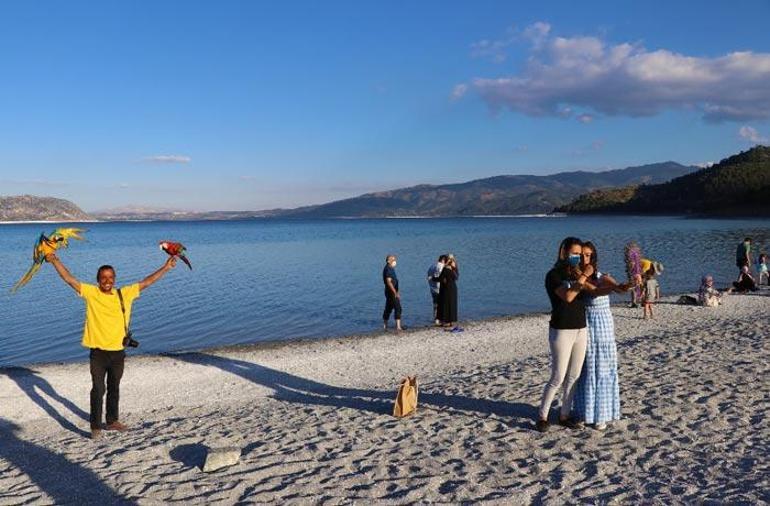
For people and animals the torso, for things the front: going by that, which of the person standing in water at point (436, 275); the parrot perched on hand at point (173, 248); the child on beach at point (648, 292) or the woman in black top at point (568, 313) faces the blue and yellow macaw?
the parrot perched on hand

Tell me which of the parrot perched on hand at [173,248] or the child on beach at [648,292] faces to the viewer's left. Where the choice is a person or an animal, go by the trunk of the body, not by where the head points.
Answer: the parrot perched on hand

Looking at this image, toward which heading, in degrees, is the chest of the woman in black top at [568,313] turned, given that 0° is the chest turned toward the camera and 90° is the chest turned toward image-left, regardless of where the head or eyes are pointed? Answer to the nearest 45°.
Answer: approximately 315°

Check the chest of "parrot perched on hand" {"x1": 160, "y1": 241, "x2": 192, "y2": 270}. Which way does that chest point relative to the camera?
to the viewer's left

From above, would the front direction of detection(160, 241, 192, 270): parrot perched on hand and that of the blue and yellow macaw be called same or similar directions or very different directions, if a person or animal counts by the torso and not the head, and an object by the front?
very different directions

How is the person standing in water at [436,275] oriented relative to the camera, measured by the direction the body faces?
to the viewer's right

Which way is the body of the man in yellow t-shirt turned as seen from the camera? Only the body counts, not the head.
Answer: toward the camera

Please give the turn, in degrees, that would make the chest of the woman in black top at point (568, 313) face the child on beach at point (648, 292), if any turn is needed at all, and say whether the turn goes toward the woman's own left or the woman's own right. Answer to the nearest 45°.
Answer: approximately 135° to the woman's own left
